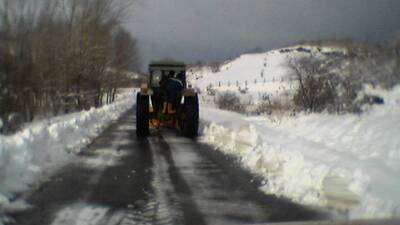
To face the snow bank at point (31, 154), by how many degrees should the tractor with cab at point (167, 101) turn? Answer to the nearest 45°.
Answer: approximately 180°

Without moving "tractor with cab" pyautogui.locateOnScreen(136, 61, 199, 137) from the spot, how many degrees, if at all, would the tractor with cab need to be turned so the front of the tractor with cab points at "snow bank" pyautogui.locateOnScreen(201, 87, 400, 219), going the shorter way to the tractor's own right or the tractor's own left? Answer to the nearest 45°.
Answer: approximately 180°

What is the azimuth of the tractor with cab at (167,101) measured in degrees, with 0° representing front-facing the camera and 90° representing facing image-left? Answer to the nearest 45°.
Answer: approximately 180°
